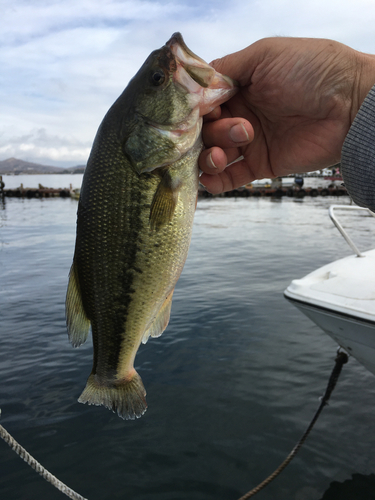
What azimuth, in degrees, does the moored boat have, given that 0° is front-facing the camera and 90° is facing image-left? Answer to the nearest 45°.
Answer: approximately 90°

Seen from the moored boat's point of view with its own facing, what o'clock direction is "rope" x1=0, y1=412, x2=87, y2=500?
The rope is roughly at 10 o'clock from the moored boat.
